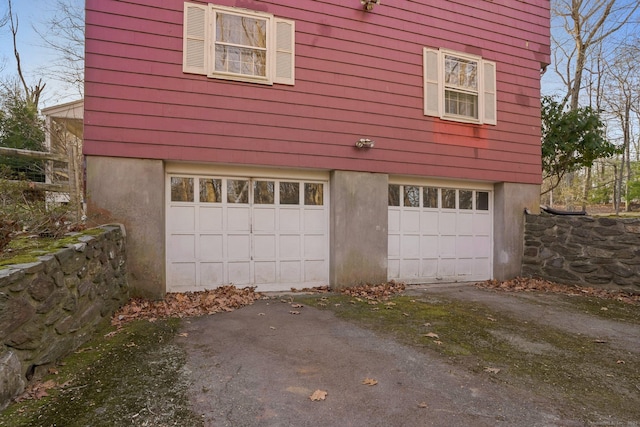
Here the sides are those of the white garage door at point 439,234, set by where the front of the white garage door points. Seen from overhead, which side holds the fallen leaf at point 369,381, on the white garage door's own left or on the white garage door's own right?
on the white garage door's own right

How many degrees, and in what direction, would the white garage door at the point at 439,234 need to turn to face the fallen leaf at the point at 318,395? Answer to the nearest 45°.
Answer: approximately 45° to its right

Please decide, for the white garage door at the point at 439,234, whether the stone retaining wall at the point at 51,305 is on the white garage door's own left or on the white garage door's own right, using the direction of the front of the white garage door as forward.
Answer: on the white garage door's own right

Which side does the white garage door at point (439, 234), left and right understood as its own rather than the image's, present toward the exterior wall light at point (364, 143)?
right

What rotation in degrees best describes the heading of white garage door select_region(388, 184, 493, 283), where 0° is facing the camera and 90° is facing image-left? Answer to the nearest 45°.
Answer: approximately 315°

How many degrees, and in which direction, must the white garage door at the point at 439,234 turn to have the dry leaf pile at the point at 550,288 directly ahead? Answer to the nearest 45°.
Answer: approximately 45° to its left

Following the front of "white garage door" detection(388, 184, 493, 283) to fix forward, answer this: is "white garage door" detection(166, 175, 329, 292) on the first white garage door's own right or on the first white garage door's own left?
on the first white garage door's own right

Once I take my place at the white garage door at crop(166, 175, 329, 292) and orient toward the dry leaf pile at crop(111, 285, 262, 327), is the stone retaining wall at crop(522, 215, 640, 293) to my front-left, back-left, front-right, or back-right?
back-left

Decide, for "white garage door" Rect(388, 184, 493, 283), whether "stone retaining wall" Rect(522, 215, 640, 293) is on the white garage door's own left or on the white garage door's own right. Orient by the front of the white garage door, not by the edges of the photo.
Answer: on the white garage door's own left

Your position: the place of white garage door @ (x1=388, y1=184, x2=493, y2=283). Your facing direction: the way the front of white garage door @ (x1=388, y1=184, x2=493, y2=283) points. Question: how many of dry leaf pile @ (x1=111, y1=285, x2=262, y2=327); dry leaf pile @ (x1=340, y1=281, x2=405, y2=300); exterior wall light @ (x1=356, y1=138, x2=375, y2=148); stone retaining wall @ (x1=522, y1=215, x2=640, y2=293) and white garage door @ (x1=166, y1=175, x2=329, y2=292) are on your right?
4

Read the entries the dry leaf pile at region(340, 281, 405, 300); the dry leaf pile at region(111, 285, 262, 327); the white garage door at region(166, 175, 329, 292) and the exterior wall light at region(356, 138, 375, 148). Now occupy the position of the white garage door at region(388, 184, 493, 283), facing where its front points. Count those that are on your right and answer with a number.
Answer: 4

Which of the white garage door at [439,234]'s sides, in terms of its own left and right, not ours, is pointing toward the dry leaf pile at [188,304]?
right
